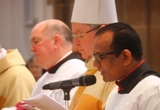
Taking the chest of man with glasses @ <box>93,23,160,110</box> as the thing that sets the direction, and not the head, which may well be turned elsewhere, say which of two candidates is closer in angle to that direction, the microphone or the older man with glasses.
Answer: the microphone

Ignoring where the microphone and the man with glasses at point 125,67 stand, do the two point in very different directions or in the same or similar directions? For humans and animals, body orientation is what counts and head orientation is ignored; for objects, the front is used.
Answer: very different directions

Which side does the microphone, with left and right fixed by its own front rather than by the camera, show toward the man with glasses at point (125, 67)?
front

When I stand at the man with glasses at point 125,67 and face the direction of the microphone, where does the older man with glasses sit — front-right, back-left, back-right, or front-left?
front-right

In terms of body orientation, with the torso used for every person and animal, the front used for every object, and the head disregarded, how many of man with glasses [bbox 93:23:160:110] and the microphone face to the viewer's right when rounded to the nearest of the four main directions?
1

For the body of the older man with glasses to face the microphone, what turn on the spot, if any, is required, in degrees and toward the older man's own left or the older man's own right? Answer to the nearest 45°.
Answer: approximately 45° to the older man's own left

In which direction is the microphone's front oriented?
to the viewer's right

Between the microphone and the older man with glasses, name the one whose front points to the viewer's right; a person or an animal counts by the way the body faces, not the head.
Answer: the microphone
